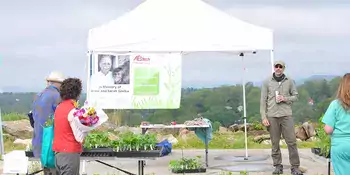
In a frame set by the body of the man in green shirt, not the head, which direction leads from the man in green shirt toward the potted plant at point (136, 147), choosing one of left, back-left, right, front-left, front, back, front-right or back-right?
front-right

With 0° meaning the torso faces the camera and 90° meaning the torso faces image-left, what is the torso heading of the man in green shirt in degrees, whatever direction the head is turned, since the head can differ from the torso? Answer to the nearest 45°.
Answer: approximately 0°

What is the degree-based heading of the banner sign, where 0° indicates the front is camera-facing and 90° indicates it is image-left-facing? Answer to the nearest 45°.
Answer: approximately 0°

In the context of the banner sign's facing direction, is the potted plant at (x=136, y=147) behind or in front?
in front

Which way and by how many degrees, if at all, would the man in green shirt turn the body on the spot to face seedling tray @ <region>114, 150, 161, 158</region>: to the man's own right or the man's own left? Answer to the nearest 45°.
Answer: approximately 45° to the man's own right

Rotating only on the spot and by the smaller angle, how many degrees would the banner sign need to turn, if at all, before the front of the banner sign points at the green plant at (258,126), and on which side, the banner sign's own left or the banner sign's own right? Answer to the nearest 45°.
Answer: approximately 135° to the banner sign's own left

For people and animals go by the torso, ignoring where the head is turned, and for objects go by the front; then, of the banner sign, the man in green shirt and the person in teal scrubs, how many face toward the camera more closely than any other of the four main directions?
2
